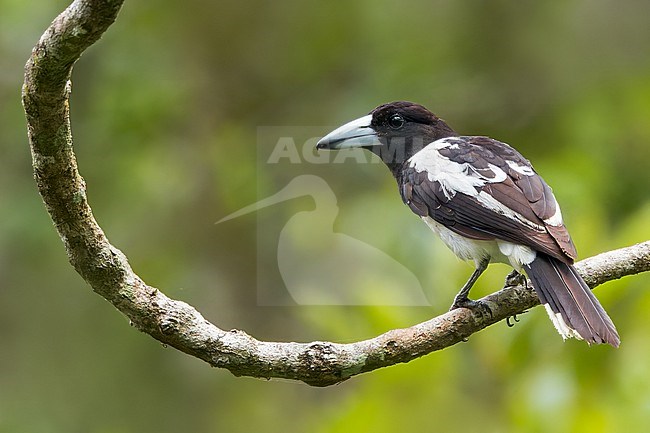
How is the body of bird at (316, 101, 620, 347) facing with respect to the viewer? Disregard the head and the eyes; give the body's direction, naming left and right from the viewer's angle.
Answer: facing away from the viewer and to the left of the viewer
